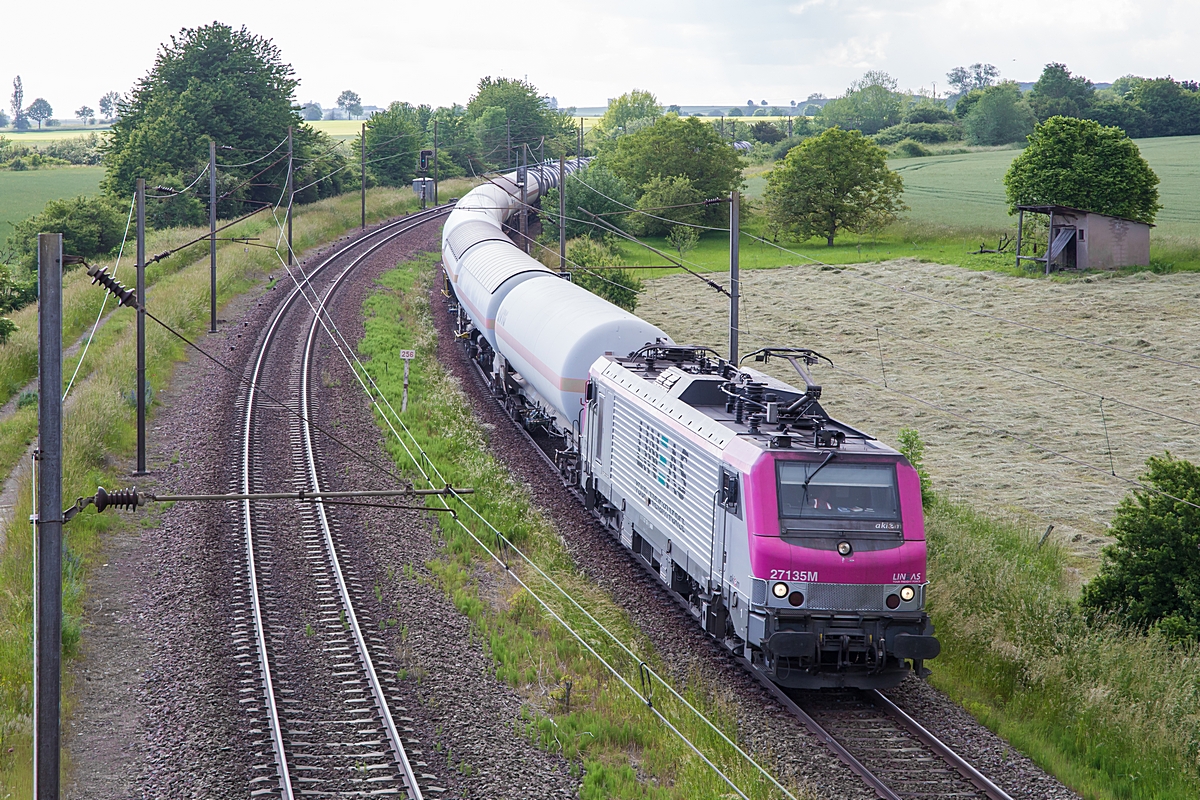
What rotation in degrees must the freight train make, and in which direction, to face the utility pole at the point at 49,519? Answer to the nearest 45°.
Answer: approximately 90° to its right

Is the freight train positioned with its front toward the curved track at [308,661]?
no

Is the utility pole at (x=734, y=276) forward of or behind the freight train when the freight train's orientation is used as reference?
behind

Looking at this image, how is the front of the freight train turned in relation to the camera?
facing the viewer and to the right of the viewer

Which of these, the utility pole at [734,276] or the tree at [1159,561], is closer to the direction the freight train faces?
the tree

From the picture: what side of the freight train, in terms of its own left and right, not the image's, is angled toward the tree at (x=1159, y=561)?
left

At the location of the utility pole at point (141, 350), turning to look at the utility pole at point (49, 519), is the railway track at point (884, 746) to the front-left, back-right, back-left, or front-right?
front-left
